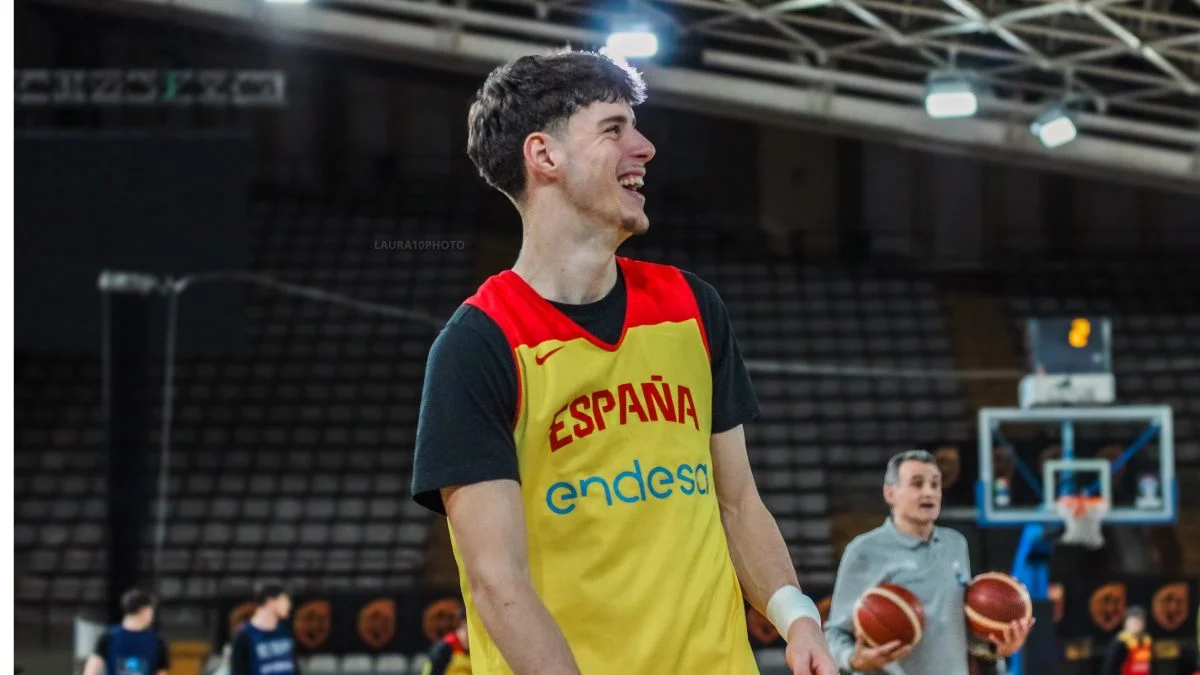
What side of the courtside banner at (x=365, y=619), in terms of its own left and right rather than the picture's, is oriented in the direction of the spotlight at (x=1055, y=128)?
left

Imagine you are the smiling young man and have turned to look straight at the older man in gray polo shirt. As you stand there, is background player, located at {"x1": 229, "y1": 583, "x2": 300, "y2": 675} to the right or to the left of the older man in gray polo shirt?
left

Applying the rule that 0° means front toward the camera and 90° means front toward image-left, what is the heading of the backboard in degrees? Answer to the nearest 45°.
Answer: approximately 0°
